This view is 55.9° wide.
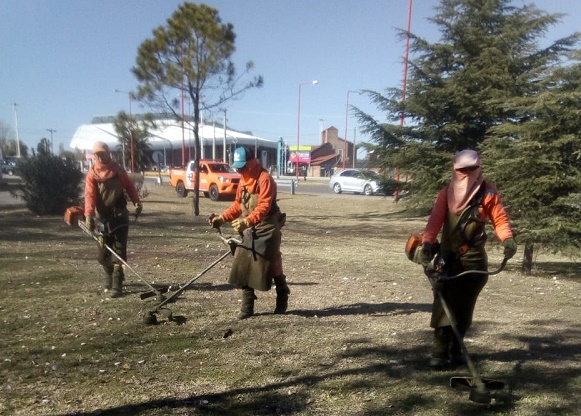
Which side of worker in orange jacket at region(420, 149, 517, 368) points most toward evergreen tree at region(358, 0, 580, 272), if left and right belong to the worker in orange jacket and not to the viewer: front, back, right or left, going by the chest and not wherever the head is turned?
back

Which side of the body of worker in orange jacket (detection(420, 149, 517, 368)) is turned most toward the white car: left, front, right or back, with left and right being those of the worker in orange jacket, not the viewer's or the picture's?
back

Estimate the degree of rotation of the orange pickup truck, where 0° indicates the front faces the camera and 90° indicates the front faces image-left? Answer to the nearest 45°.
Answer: approximately 315°

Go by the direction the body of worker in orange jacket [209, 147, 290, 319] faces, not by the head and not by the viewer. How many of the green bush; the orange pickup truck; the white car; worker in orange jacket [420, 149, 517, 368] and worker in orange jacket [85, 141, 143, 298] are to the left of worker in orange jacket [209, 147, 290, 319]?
1

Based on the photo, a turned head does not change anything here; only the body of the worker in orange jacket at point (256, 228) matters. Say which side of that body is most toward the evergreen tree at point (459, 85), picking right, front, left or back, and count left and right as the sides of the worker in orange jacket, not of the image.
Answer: back

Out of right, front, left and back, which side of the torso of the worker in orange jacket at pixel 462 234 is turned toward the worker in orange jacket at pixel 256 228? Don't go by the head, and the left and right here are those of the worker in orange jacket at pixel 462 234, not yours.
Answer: right

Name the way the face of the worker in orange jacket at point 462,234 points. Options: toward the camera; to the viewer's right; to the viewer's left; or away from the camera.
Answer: toward the camera

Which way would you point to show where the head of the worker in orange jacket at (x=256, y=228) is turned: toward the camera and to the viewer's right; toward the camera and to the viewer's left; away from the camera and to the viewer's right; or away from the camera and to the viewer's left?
toward the camera and to the viewer's left

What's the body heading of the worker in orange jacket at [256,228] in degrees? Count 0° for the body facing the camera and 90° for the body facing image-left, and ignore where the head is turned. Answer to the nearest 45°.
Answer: approximately 45°

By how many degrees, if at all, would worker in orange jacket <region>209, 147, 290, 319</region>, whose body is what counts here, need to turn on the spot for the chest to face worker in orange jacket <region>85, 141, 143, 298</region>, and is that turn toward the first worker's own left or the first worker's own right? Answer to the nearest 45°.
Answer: approximately 90° to the first worker's own right

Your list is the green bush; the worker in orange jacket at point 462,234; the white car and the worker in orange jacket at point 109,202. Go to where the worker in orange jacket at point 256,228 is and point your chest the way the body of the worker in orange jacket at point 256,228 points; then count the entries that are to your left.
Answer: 1

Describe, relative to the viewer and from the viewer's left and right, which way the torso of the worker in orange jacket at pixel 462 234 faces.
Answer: facing the viewer

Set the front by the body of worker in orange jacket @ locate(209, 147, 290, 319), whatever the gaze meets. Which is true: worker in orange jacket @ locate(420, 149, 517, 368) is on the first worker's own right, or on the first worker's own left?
on the first worker's own left
